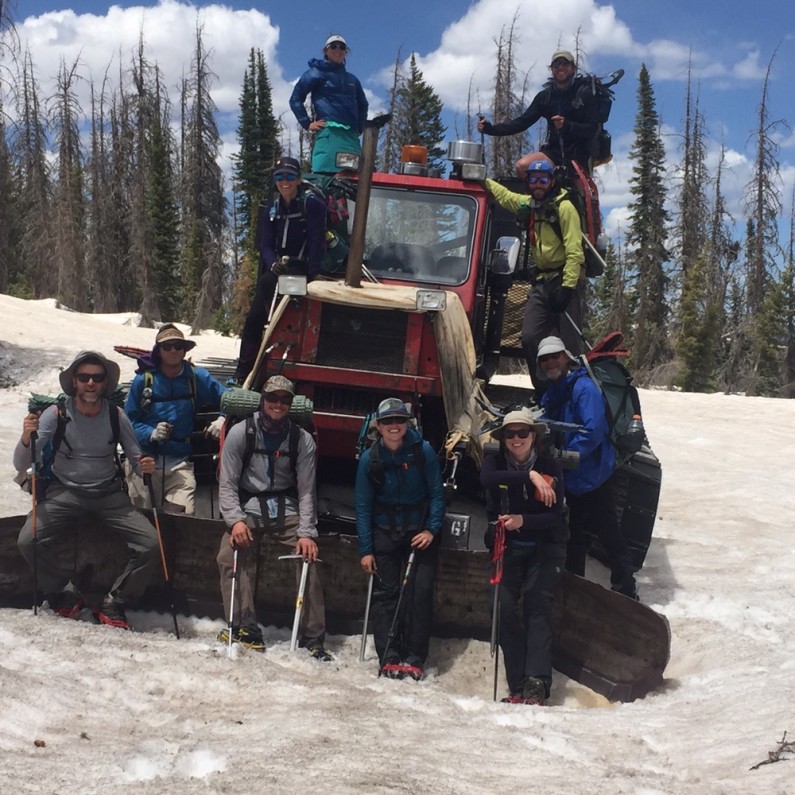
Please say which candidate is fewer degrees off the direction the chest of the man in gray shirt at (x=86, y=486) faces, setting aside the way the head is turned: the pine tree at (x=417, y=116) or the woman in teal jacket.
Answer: the woman in teal jacket

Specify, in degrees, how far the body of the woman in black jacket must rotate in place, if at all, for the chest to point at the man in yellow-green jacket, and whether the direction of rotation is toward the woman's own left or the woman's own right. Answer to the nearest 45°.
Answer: approximately 180°

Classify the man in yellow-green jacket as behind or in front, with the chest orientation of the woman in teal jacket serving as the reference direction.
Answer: behind

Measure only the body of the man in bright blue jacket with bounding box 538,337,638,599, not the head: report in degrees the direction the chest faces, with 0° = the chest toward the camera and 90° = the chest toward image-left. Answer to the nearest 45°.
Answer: approximately 45°

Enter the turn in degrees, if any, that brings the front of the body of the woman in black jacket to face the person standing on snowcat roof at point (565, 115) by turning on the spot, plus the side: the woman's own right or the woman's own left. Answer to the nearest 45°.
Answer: approximately 180°

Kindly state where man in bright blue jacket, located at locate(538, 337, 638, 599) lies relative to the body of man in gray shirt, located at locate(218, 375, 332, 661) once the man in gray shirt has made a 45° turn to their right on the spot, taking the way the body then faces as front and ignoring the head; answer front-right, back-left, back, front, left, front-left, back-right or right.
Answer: back-left

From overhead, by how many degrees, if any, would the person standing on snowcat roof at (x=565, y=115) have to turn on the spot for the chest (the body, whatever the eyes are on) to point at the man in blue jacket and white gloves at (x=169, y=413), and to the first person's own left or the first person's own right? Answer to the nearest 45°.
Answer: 0° — they already face them

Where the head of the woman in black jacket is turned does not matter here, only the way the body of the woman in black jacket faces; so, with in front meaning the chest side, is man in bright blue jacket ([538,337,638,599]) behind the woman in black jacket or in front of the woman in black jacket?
behind

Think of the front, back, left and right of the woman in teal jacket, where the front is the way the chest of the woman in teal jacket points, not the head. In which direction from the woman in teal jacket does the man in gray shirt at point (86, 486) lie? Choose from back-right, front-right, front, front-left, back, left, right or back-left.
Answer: right

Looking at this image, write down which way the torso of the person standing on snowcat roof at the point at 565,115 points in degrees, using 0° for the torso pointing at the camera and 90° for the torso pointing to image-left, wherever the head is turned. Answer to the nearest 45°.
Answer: approximately 45°

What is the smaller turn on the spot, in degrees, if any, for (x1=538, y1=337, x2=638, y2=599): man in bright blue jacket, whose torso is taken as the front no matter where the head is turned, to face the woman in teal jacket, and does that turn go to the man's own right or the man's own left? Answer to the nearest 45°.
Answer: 0° — they already face them

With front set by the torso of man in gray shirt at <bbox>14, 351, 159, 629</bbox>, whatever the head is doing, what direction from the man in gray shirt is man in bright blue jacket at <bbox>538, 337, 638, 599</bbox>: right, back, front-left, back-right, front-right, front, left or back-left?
left
